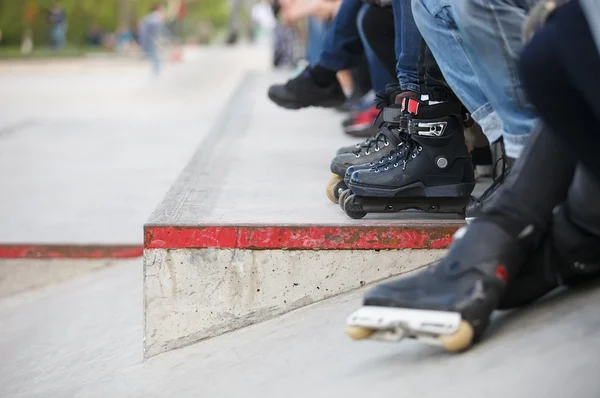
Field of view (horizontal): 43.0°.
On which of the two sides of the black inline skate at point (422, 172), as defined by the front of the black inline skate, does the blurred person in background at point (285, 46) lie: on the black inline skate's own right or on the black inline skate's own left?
on the black inline skate's own right

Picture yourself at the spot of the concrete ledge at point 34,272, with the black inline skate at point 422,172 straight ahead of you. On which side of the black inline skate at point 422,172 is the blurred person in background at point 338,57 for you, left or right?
left

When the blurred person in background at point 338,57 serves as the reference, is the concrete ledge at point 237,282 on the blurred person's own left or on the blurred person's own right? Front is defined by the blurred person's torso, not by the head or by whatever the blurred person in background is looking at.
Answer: on the blurred person's own left

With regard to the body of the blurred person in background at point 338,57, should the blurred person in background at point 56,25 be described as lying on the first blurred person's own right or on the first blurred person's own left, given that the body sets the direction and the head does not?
on the first blurred person's own right

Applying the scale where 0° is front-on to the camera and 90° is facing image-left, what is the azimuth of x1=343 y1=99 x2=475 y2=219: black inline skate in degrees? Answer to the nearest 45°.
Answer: approximately 90°

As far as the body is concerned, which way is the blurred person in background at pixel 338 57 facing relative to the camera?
to the viewer's left

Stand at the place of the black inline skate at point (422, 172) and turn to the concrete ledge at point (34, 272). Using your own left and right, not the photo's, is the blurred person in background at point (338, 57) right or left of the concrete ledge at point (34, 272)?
right

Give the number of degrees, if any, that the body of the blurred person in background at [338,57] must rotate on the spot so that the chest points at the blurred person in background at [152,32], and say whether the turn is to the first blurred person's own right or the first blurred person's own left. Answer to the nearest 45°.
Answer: approximately 90° to the first blurred person's own right

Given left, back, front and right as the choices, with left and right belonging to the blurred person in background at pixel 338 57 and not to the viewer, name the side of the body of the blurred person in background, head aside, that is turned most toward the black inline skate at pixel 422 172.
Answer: left

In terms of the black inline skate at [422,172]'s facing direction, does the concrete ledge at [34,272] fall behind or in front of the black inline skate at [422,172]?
in front

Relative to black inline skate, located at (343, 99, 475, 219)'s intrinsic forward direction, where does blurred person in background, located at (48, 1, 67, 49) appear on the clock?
The blurred person in background is roughly at 2 o'clock from the black inline skate.

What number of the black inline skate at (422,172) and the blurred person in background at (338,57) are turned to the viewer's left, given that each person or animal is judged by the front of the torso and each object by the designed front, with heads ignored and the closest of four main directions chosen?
2

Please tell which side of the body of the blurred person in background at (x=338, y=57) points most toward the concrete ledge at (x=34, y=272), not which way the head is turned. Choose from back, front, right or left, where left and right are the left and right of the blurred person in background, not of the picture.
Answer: front
